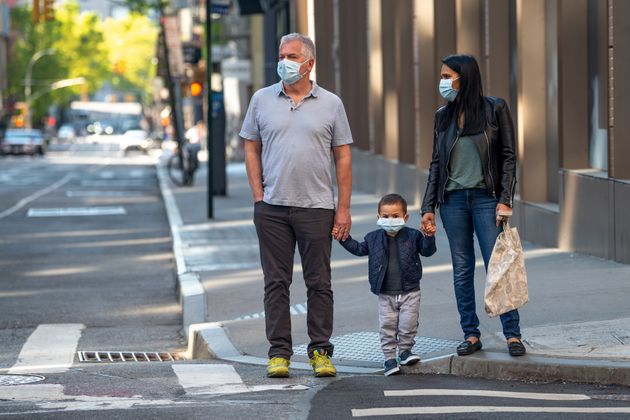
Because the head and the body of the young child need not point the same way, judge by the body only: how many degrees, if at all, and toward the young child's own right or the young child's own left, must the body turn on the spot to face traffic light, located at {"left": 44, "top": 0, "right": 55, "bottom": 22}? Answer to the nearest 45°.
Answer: approximately 180°

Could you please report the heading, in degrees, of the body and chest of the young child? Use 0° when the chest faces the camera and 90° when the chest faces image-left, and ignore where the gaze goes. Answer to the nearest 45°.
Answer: approximately 0°

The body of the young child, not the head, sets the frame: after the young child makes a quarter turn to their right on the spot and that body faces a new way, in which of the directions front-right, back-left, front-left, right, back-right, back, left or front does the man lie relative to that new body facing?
front

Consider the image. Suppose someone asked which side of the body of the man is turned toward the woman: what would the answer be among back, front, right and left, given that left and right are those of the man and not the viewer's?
left

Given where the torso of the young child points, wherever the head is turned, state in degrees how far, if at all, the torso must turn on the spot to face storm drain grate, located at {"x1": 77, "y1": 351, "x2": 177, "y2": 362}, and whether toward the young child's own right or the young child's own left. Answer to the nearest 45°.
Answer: approximately 135° to the young child's own right

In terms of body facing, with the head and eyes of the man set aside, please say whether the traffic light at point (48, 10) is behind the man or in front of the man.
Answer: behind

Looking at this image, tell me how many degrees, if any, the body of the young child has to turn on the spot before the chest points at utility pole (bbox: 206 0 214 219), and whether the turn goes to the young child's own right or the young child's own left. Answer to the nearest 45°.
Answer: approximately 180°

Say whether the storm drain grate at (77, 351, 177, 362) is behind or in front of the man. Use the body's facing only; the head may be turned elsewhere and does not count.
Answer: behind

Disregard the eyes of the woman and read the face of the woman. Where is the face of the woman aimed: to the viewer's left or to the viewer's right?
to the viewer's left
